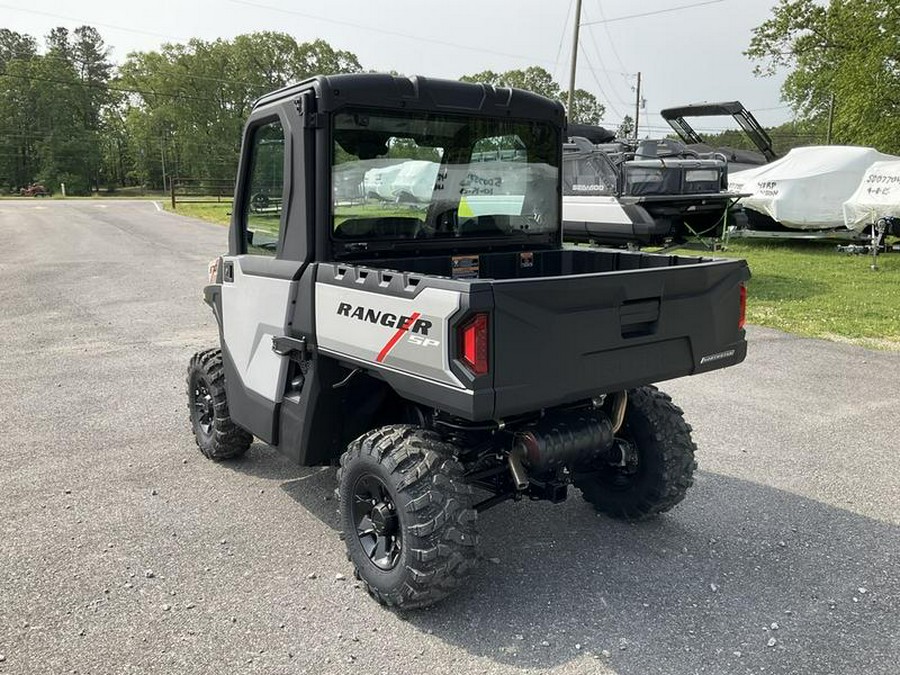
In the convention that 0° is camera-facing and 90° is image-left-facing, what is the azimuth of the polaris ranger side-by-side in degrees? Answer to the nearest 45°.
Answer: approximately 135°
